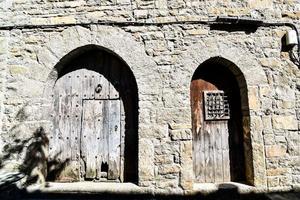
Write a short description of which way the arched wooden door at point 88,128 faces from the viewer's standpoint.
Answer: facing the viewer

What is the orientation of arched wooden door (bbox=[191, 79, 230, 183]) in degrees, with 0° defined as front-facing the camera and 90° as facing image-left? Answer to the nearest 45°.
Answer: approximately 0°

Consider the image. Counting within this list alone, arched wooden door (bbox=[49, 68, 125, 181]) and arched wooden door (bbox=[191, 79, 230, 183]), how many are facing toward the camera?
2

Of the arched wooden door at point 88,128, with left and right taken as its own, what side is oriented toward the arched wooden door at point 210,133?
left

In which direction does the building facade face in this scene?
toward the camera

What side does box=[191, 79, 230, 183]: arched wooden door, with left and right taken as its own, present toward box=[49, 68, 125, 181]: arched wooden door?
right
